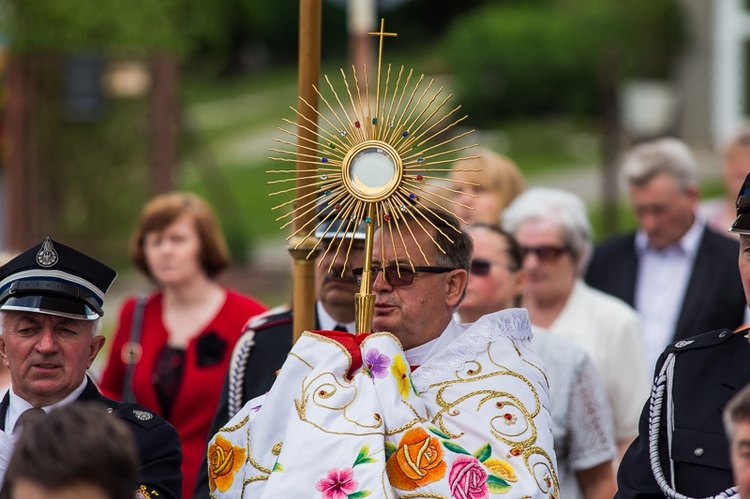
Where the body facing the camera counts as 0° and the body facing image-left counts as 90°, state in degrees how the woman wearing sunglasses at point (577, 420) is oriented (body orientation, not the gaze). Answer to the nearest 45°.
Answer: approximately 45°

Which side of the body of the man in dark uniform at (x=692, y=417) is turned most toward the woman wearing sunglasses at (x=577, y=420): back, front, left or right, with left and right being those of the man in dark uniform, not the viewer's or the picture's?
right

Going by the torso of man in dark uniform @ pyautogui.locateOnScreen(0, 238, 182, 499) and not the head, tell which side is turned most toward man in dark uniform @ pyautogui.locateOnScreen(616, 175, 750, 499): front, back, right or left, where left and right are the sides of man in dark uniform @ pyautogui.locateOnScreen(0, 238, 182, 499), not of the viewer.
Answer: left

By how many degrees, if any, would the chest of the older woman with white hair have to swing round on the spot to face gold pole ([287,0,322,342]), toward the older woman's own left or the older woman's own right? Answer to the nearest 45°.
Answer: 0° — they already face it

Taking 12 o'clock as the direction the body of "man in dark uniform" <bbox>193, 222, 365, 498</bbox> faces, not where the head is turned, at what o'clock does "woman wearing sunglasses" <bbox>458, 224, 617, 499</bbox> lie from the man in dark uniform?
The woman wearing sunglasses is roughly at 9 o'clock from the man in dark uniform.
